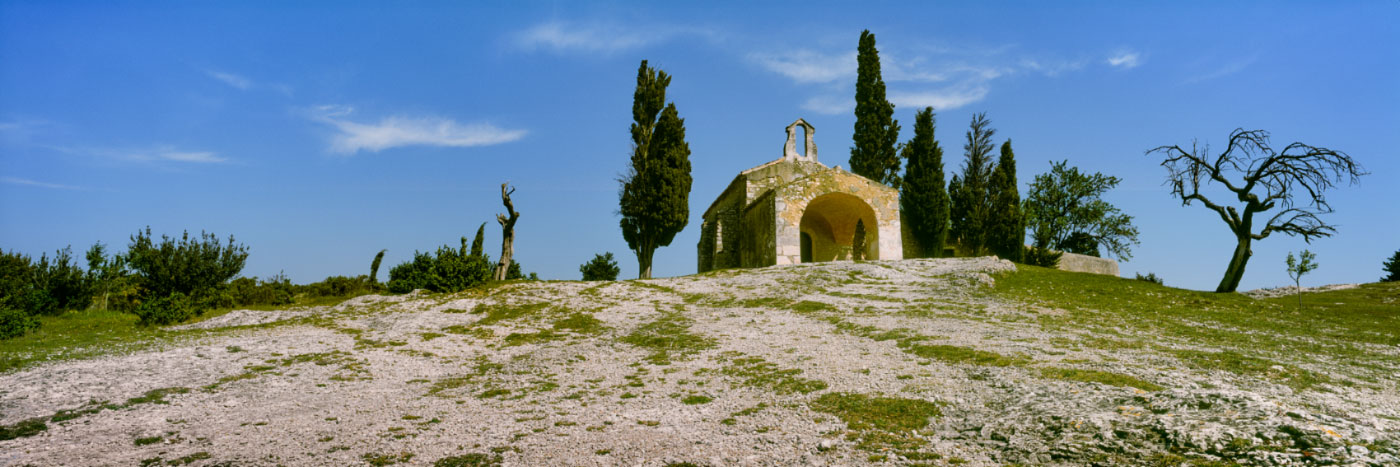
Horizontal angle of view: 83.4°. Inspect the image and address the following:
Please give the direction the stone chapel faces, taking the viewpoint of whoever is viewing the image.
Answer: facing the viewer and to the right of the viewer

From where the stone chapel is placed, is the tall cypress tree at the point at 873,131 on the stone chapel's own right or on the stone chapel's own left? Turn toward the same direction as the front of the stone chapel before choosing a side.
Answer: on the stone chapel's own left

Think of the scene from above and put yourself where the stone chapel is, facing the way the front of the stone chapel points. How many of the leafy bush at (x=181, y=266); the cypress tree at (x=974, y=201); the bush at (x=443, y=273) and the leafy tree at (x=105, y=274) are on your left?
1

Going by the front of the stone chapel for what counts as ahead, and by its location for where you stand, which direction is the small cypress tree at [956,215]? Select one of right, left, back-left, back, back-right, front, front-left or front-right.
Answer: left

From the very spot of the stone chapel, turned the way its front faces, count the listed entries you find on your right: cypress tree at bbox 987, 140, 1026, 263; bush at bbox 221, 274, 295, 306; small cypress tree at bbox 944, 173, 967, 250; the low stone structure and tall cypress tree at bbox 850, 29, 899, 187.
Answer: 1

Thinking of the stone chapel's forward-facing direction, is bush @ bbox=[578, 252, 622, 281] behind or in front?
behind

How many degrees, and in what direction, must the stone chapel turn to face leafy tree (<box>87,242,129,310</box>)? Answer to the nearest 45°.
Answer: approximately 135° to its right

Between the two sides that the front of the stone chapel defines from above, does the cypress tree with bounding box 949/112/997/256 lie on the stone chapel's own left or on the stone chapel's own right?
on the stone chapel's own left

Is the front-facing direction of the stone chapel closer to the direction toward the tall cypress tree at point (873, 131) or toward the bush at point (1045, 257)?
the bush

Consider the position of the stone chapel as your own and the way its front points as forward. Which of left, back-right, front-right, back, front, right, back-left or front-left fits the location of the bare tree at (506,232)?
right

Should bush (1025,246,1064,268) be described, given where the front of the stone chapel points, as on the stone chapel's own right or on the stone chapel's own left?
on the stone chapel's own left

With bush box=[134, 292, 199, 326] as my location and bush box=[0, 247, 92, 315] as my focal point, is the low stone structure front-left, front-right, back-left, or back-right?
back-right

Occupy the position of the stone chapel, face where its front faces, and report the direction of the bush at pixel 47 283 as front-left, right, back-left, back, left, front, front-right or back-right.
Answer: back-right

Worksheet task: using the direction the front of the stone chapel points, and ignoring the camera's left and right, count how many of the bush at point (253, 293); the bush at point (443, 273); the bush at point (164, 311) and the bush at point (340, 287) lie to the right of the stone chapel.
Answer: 4

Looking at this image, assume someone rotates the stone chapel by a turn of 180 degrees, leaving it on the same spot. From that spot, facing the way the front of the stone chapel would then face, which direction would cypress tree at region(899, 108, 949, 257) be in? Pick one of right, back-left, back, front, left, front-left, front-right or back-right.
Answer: right
